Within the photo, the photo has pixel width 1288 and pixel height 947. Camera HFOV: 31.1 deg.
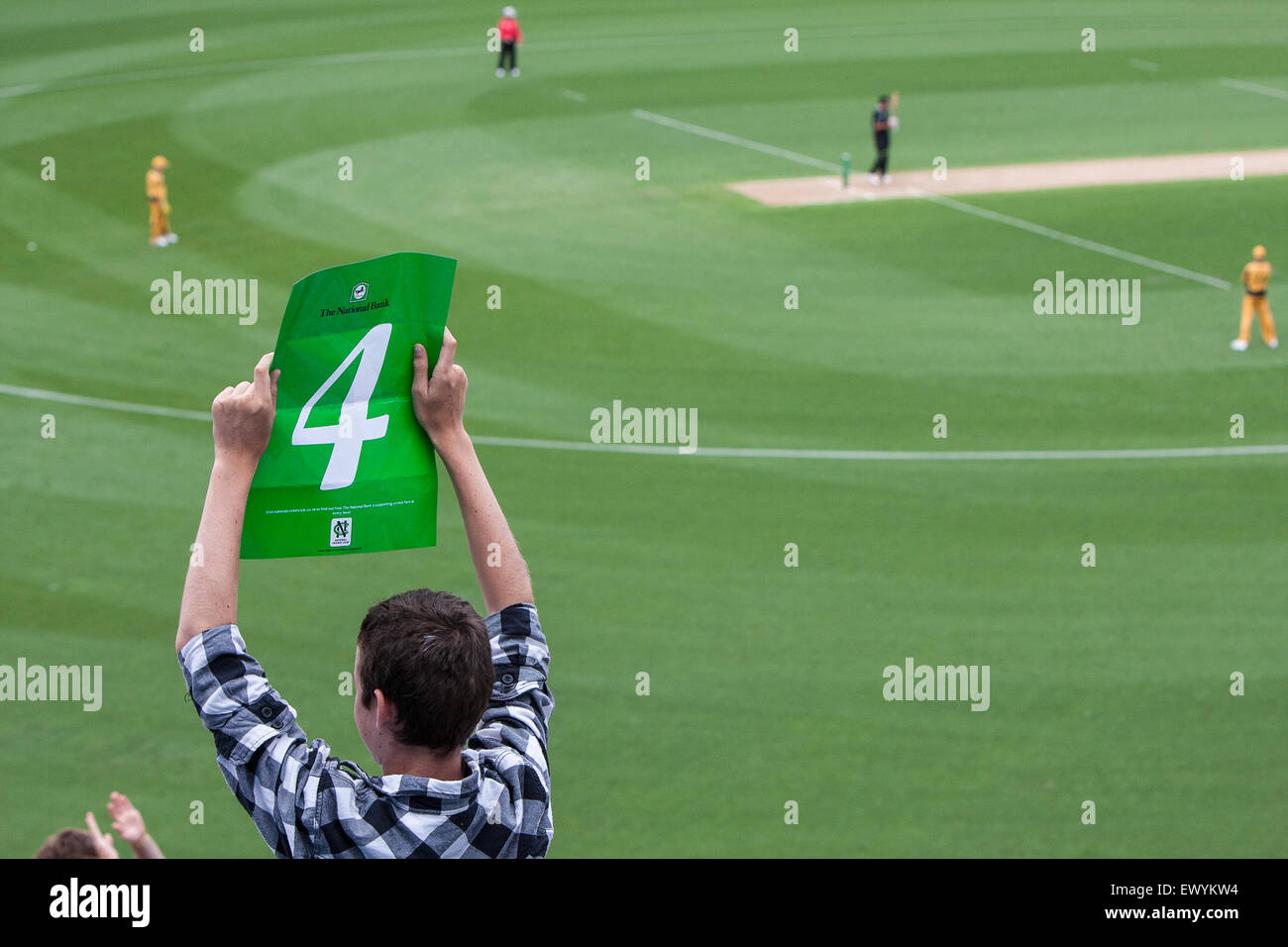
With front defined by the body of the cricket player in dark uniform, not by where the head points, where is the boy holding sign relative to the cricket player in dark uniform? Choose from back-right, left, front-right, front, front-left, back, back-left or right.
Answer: right

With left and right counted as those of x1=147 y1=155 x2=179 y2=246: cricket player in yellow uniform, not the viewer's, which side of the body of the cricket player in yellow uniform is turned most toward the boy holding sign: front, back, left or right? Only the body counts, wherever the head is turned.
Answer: right

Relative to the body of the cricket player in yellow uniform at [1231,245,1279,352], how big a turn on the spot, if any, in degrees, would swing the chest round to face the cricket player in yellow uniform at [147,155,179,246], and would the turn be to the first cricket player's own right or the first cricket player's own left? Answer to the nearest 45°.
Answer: approximately 90° to the first cricket player's own left

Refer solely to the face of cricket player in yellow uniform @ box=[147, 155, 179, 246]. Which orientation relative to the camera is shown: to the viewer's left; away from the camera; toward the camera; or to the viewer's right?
to the viewer's right

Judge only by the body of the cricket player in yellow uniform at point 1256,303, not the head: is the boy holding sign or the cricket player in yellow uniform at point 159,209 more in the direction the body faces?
the cricket player in yellow uniform

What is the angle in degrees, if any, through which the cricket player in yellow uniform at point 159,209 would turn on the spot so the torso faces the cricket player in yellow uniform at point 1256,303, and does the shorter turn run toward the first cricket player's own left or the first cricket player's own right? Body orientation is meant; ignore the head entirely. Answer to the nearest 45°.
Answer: approximately 45° to the first cricket player's own right

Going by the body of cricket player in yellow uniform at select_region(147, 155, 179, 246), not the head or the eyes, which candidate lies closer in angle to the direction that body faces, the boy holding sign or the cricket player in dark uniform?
the cricket player in dark uniform

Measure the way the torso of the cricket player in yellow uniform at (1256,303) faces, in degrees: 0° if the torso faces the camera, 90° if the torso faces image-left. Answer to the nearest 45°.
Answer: approximately 180°

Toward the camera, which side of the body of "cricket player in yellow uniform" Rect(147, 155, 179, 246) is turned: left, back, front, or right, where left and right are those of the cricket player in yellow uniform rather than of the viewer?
right
